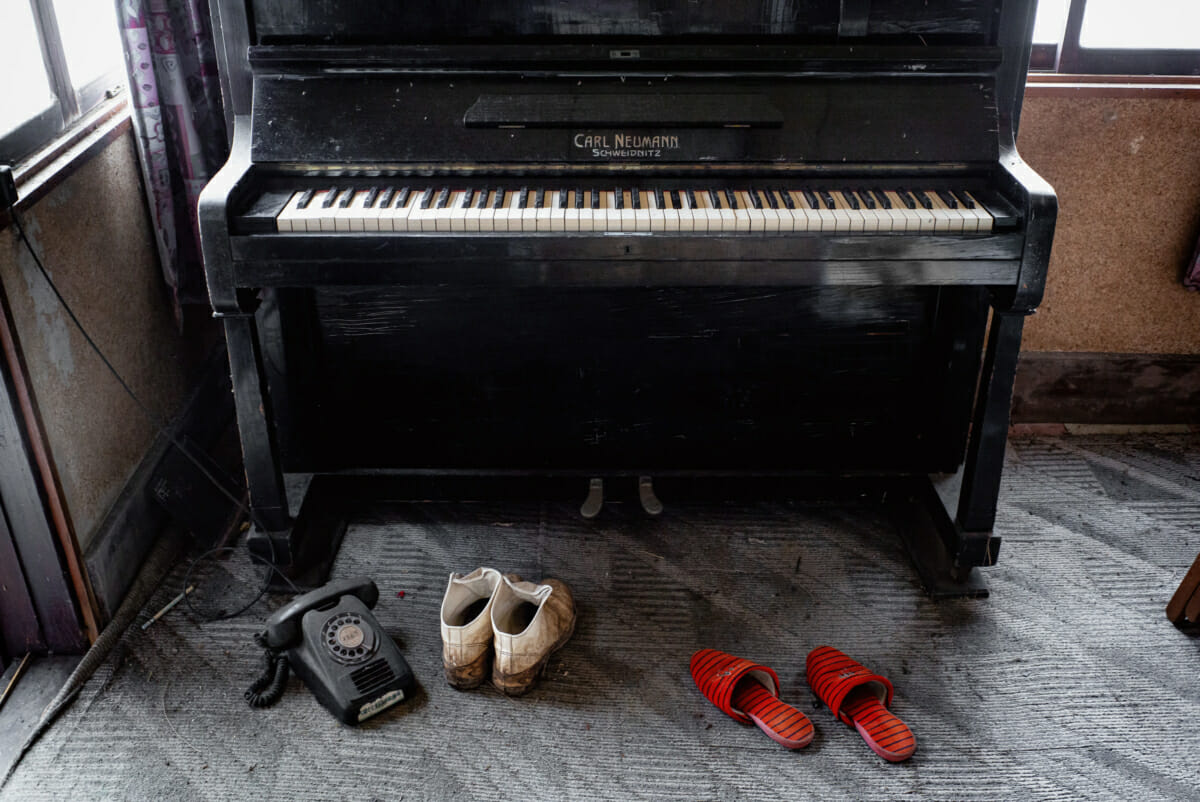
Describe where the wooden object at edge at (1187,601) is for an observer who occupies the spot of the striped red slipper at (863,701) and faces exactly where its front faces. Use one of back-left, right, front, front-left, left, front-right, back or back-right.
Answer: right

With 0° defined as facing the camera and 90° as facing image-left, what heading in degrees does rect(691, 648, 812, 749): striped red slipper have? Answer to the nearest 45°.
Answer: approximately 135°

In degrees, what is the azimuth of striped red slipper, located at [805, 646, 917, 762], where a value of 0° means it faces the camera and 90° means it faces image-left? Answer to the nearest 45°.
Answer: approximately 135°

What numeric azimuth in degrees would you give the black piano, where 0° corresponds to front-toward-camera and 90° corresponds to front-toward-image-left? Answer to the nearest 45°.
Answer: approximately 0°

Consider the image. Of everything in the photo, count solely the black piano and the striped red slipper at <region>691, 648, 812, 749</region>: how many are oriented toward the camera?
1
